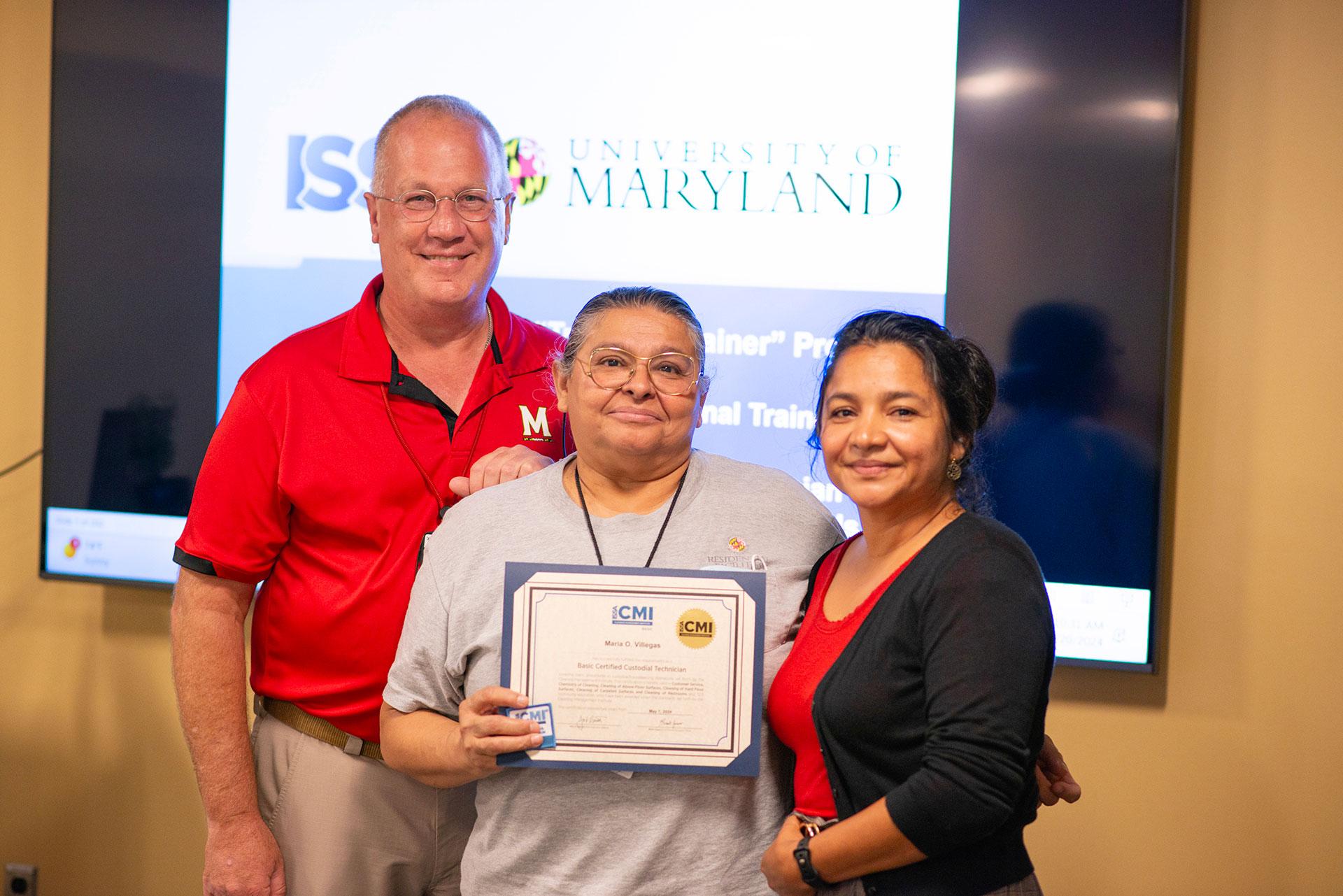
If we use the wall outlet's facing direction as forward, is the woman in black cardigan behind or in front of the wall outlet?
in front

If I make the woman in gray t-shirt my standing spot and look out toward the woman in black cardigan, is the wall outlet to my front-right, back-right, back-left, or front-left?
back-left

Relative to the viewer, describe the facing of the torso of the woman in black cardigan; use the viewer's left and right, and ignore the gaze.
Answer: facing the viewer and to the left of the viewer

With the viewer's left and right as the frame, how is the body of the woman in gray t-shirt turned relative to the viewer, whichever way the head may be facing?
facing the viewer

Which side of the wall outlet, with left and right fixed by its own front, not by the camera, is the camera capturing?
front

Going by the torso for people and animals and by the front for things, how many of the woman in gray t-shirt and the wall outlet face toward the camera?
2

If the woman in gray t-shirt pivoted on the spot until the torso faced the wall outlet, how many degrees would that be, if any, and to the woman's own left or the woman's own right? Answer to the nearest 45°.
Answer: approximately 135° to the woman's own right

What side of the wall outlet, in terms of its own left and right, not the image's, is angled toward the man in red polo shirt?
front
